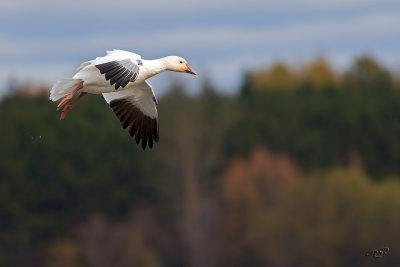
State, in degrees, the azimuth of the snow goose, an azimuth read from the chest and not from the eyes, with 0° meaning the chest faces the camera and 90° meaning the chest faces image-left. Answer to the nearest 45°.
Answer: approximately 270°
